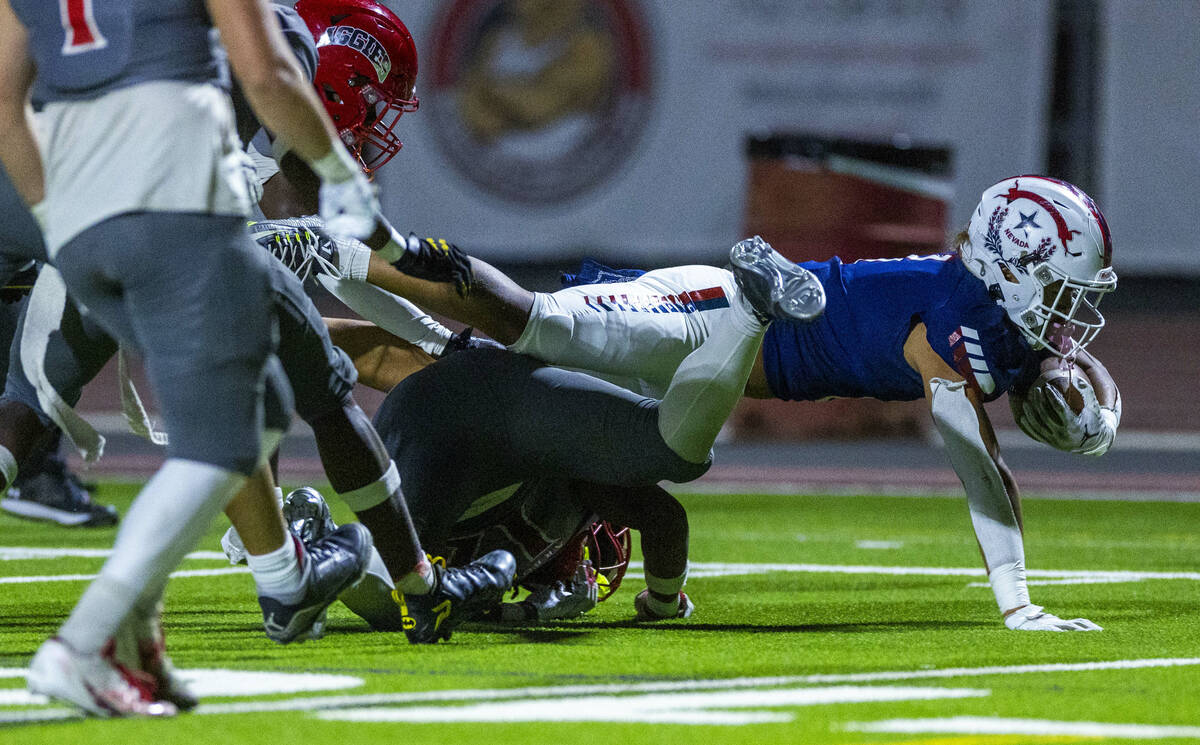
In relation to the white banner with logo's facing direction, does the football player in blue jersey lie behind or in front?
in front

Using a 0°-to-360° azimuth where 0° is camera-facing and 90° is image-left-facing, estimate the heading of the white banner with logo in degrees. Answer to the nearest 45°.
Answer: approximately 0°
